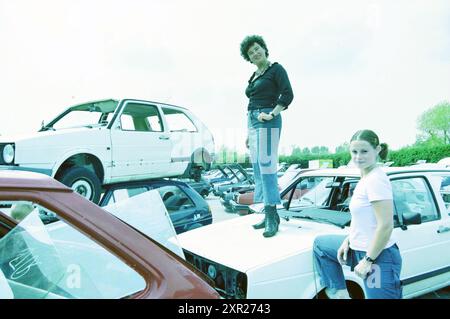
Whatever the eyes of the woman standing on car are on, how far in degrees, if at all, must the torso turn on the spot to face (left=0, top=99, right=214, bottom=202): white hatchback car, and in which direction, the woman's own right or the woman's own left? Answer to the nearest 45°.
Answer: approximately 90° to the woman's own right

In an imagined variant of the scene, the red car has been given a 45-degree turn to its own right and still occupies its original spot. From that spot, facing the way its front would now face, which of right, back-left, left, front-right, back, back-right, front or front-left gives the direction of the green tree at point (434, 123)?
right

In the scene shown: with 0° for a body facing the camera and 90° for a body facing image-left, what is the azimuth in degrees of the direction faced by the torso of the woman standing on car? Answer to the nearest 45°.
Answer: approximately 45°

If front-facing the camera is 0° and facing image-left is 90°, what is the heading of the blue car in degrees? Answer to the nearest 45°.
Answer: approximately 45°

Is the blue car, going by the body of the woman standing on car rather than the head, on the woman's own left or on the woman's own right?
on the woman's own right

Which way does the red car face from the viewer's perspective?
to the viewer's left

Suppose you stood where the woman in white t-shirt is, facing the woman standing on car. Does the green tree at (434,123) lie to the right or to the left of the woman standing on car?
right
